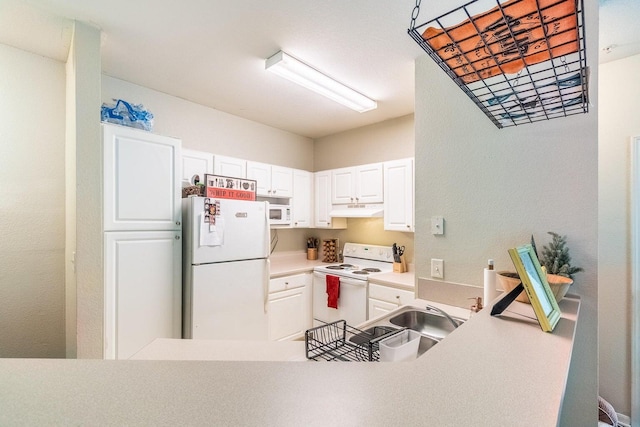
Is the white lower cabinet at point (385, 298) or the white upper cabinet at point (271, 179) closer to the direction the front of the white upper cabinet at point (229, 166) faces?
the white lower cabinet

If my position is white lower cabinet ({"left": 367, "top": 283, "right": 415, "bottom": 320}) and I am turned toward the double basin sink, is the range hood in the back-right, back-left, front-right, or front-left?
back-right

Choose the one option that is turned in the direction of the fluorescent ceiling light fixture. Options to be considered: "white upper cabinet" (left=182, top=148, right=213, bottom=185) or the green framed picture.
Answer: the white upper cabinet

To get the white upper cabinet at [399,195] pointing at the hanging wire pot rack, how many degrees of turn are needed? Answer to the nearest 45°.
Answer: approximately 45° to its left

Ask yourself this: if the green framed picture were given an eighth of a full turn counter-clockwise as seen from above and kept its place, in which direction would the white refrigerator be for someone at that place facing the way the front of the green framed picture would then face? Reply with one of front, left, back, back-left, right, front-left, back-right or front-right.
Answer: back

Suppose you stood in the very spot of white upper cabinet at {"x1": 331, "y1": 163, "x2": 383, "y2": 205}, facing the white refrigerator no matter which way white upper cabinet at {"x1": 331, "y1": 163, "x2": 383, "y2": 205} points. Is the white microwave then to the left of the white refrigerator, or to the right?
right

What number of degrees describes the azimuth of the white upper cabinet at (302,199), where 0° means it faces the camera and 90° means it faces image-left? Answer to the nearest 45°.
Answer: approximately 315°

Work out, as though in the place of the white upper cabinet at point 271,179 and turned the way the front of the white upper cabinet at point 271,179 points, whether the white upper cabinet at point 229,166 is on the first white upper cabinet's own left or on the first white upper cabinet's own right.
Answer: on the first white upper cabinet's own right

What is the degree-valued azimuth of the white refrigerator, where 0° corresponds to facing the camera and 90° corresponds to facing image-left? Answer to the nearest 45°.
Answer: approximately 315°

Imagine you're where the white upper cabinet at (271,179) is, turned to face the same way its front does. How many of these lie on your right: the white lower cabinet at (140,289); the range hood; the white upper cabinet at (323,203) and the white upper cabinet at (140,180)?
2

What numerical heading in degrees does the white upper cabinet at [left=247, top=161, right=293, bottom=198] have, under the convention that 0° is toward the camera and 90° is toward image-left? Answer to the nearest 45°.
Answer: approximately 315°
